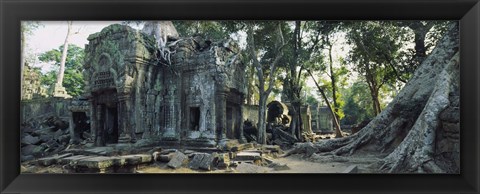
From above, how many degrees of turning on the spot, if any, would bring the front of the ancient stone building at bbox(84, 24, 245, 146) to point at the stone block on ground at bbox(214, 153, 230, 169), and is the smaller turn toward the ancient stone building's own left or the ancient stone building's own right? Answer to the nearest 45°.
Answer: approximately 90° to the ancient stone building's own left

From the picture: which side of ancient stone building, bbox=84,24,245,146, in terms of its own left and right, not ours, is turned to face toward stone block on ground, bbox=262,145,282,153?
left

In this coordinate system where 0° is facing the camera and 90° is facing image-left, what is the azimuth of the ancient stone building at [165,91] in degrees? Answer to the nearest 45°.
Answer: approximately 45°

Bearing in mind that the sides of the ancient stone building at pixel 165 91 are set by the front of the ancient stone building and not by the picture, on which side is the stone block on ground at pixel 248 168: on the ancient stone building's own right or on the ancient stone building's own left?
on the ancient stone building's own left

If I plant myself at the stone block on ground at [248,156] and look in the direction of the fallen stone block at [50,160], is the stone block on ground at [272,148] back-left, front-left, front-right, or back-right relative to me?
back-right

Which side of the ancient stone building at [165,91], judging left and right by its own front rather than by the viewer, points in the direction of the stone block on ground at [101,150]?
front

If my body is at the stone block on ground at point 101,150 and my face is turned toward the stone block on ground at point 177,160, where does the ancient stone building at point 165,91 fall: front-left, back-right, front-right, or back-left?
front-left

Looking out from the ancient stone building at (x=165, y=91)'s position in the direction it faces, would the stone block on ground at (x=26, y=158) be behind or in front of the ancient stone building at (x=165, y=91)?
in front

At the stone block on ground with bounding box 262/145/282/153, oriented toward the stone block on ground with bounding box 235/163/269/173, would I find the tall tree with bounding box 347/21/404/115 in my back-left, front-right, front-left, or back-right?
back-left

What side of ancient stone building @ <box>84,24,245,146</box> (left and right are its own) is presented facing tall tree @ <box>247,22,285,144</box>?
left

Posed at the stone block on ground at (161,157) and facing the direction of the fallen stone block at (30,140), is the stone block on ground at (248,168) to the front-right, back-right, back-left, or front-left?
back-left

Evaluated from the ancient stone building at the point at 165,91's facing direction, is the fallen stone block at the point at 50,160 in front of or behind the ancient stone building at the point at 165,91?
in front
